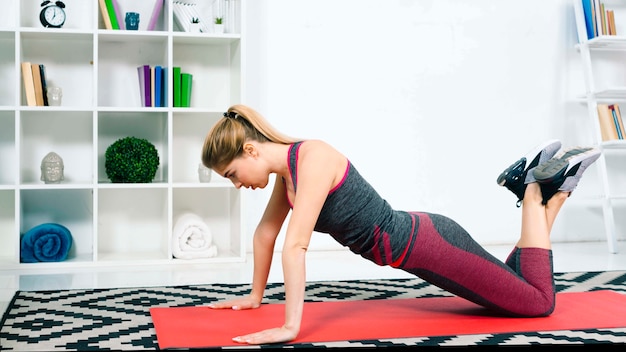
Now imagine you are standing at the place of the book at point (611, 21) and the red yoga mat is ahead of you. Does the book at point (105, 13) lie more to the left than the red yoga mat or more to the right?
right

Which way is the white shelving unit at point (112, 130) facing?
toward the camera

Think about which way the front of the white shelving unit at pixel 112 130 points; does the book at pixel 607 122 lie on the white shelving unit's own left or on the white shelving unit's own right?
on the white shelving unit's own left

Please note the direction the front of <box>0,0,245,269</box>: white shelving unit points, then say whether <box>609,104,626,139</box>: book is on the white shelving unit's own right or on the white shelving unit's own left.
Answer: on the white shelving unit's own left

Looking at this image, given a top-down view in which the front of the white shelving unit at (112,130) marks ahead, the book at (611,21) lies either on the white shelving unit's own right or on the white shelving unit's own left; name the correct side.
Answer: on the white shelving unit's own left

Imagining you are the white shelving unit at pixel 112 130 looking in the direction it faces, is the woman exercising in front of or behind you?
in front

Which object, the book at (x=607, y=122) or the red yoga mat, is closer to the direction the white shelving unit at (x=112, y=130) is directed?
the red yoga mat

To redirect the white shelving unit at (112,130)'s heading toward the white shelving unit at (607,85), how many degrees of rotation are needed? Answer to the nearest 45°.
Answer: approximately 90° to its left

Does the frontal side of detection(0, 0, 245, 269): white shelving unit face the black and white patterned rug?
yes

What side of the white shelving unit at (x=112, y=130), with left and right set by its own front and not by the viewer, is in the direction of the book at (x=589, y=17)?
left
